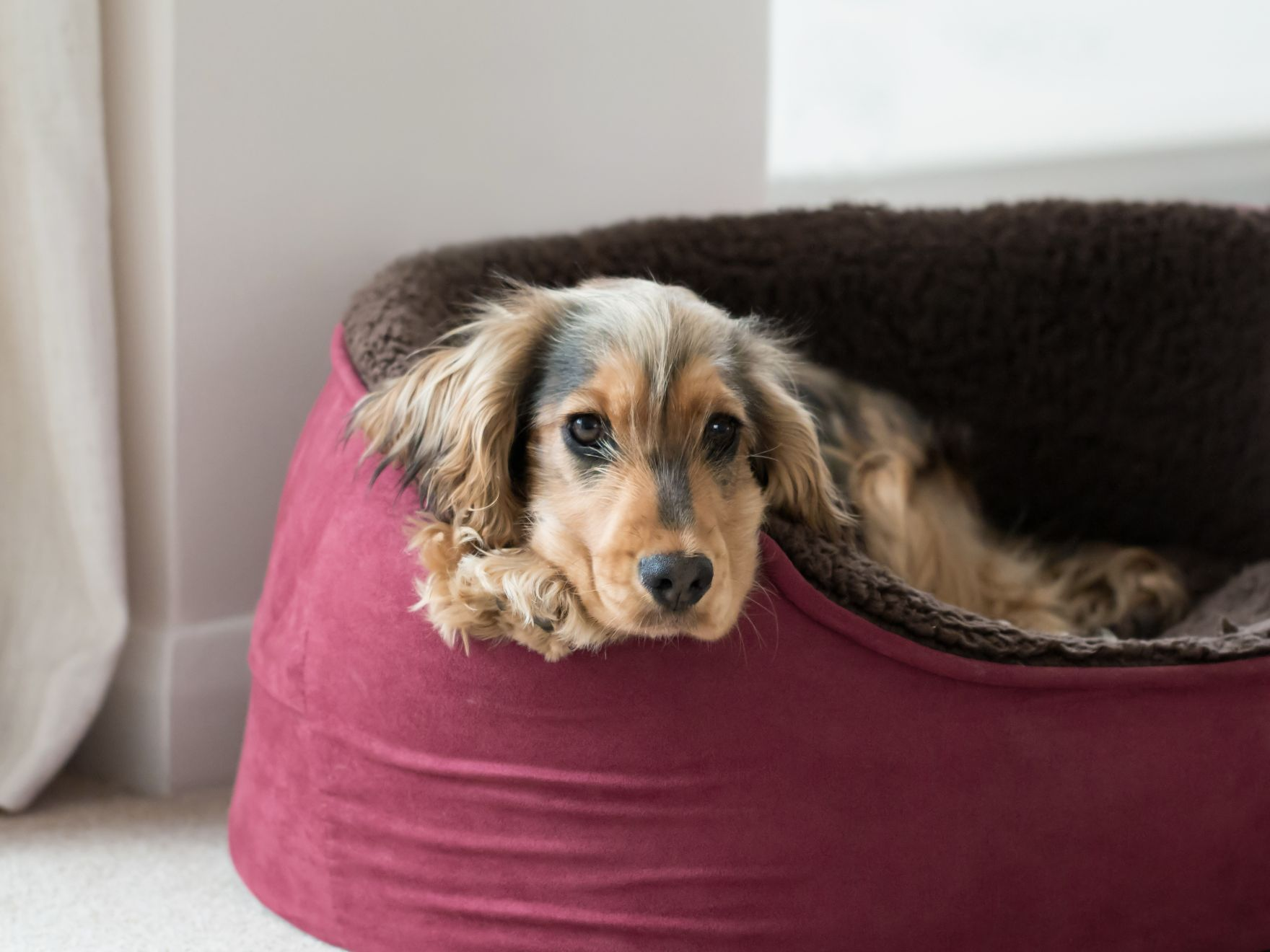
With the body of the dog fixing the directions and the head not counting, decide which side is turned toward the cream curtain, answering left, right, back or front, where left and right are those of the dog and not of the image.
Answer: right

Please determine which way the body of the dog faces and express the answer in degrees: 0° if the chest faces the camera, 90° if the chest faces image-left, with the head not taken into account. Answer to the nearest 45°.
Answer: approximately 45°
